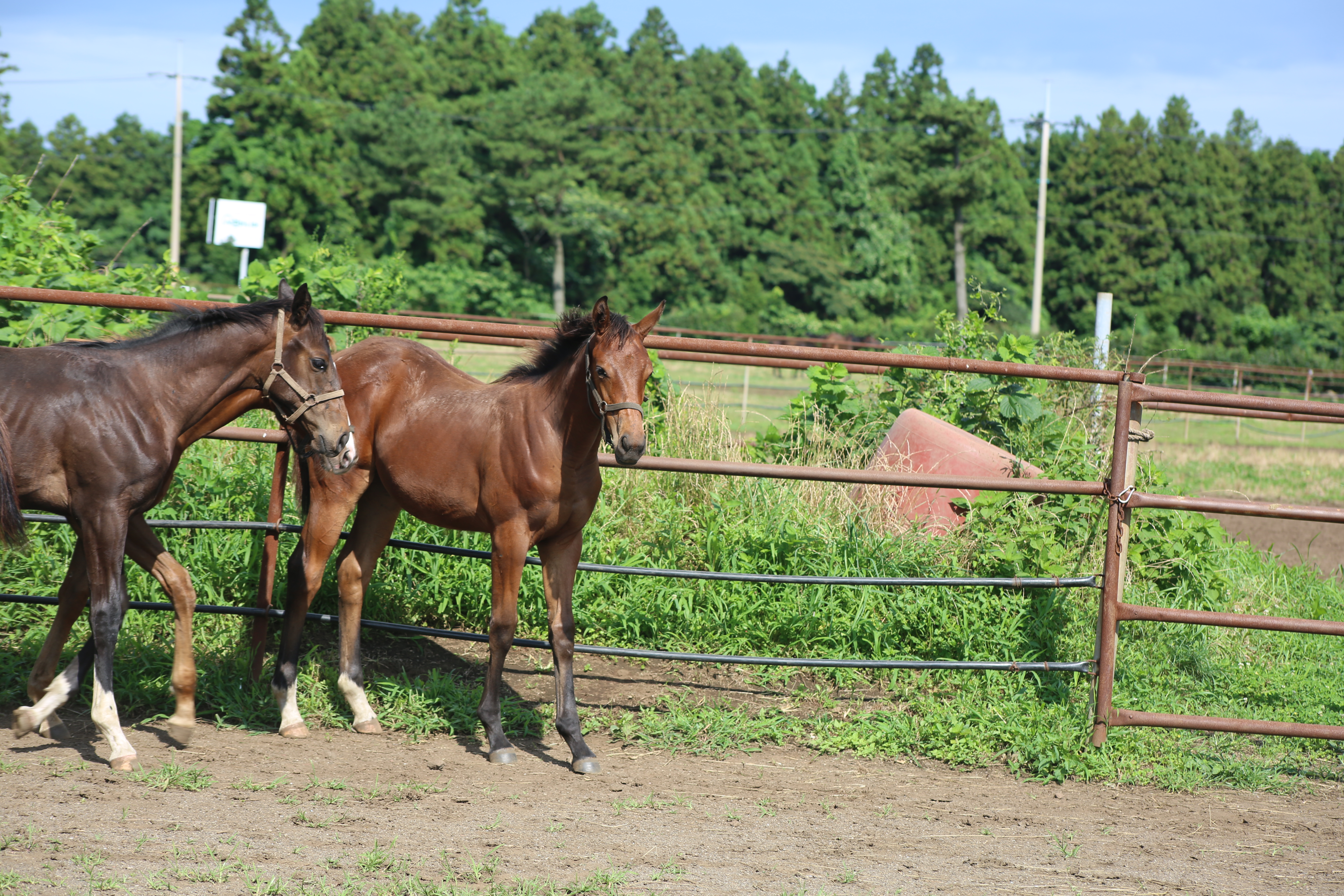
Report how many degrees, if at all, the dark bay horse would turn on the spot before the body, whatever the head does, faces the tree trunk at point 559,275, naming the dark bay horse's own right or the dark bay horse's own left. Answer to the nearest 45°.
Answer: approximately 90° to the dark bay horse's own left

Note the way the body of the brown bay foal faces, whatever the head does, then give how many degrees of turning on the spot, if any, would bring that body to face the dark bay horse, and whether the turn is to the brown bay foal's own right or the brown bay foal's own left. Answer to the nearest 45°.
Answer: approximately 135° to the brown bay foal's own right

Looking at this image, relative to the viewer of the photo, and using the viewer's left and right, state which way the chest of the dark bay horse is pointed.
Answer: facing to the right of the viewer

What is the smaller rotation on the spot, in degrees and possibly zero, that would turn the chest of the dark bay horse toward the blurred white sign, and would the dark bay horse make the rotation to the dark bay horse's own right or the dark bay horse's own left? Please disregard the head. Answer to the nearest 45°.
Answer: approximately 90° to the dark bay horse's own left

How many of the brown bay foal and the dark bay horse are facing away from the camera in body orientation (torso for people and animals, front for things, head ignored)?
0

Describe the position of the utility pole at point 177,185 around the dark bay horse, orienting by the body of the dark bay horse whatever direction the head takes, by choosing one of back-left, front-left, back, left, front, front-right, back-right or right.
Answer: left

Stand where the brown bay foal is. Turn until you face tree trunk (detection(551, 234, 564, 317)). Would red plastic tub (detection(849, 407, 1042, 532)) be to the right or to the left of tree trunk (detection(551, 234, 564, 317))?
right

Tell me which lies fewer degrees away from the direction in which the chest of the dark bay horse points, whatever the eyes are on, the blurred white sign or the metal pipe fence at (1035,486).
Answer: the metal pipe fence

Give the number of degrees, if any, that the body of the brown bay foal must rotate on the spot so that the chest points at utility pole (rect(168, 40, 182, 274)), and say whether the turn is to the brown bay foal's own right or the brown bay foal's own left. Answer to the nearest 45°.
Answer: approximately 135° to the brown bay foal's own left

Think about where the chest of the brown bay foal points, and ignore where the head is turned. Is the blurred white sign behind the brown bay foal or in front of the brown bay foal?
behind

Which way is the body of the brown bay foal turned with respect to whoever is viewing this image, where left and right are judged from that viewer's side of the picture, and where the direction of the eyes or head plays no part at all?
facing the viewer and to the right of the viewer

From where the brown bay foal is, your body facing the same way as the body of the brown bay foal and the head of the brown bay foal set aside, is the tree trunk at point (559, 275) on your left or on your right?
on your left

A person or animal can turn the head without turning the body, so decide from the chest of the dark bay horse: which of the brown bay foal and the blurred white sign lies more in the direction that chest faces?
the brown bay foal
